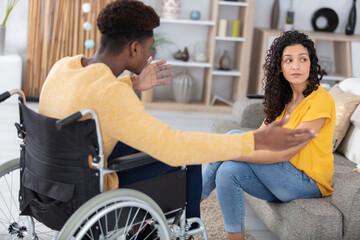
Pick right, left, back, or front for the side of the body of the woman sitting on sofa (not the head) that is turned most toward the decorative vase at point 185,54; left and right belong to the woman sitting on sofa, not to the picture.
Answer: right

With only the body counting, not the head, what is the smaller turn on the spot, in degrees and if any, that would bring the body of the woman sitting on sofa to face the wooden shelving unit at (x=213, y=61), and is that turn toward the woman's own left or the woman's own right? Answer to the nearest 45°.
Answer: approximately 90° to the woman's own right

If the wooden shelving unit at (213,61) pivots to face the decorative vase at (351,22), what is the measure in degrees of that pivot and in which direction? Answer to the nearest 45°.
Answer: approximately 90° to its left

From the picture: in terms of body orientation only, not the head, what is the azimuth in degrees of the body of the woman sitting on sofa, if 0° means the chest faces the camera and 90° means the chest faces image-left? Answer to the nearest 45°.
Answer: approximately 90°

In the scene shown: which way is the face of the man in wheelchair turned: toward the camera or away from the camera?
away from the camera

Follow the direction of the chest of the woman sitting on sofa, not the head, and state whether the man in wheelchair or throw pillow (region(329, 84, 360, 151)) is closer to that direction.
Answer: the man in wheelchair

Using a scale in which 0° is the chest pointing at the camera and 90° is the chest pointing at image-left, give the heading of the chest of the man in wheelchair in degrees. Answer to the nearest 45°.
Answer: approximately 225°

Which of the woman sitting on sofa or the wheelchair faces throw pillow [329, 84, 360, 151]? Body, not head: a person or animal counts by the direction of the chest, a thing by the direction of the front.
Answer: the wheelchair

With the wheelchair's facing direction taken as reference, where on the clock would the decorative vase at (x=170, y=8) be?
The decorative vase is roughly at 11 o'clock from the wheelchair.

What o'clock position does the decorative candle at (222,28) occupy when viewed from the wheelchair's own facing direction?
The decorative candle is roughly at 11 o'clock from the wheelchair.
